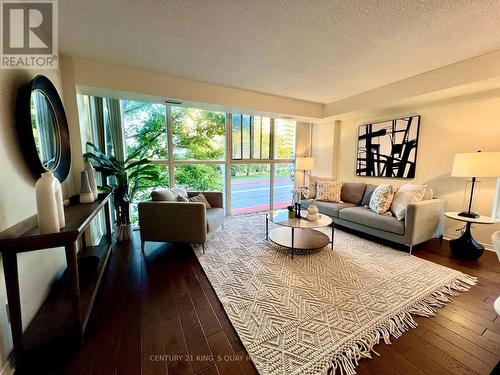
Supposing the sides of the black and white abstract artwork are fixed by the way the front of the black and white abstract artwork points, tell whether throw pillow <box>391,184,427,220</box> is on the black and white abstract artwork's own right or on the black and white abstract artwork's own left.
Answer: on the black and white abstract artwork's own left

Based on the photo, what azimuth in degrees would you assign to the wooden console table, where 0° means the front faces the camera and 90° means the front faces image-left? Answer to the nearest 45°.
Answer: approximately 270°

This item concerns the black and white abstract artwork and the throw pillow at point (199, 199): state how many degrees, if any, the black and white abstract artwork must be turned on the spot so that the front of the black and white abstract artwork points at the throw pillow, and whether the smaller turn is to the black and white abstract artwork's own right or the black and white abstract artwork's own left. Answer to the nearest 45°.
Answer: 0° — it already faces it

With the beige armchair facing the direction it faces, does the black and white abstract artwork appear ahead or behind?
ahead

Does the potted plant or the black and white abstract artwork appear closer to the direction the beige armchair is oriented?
the black and white abstract artwork

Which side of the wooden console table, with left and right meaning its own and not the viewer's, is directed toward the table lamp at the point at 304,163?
front

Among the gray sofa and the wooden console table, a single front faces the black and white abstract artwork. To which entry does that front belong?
the wooden console table

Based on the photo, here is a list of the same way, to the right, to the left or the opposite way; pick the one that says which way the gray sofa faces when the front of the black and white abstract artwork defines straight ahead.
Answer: the same way

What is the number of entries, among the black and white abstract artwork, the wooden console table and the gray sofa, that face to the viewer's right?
1

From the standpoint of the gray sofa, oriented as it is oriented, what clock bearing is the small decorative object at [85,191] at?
The small decorative object is roughly at 12 o'clock from the gray sofa.

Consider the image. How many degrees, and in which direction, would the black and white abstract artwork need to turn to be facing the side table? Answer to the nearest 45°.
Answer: approximately 90° to its left

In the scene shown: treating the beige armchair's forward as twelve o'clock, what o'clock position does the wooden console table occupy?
The wooden console table is roughly at 4 o'clock from the beige armchair.

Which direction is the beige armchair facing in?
to the viewer's right

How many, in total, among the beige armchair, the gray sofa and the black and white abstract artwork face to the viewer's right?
1

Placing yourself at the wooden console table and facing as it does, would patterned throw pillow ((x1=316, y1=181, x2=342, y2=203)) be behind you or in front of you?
in front
